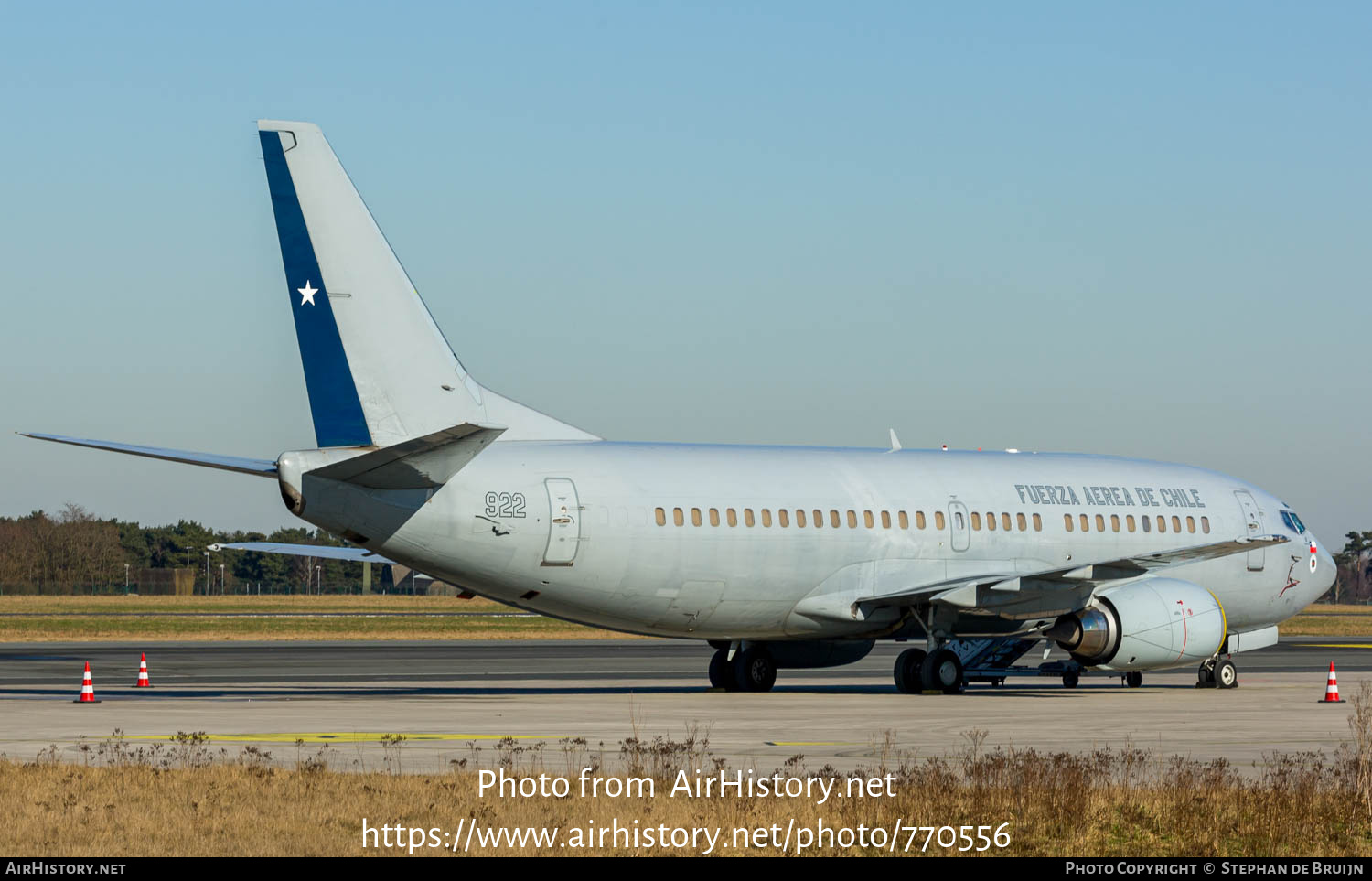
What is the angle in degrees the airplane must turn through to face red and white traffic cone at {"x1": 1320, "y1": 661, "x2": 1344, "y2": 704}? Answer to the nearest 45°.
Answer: approximately 45° to its right
